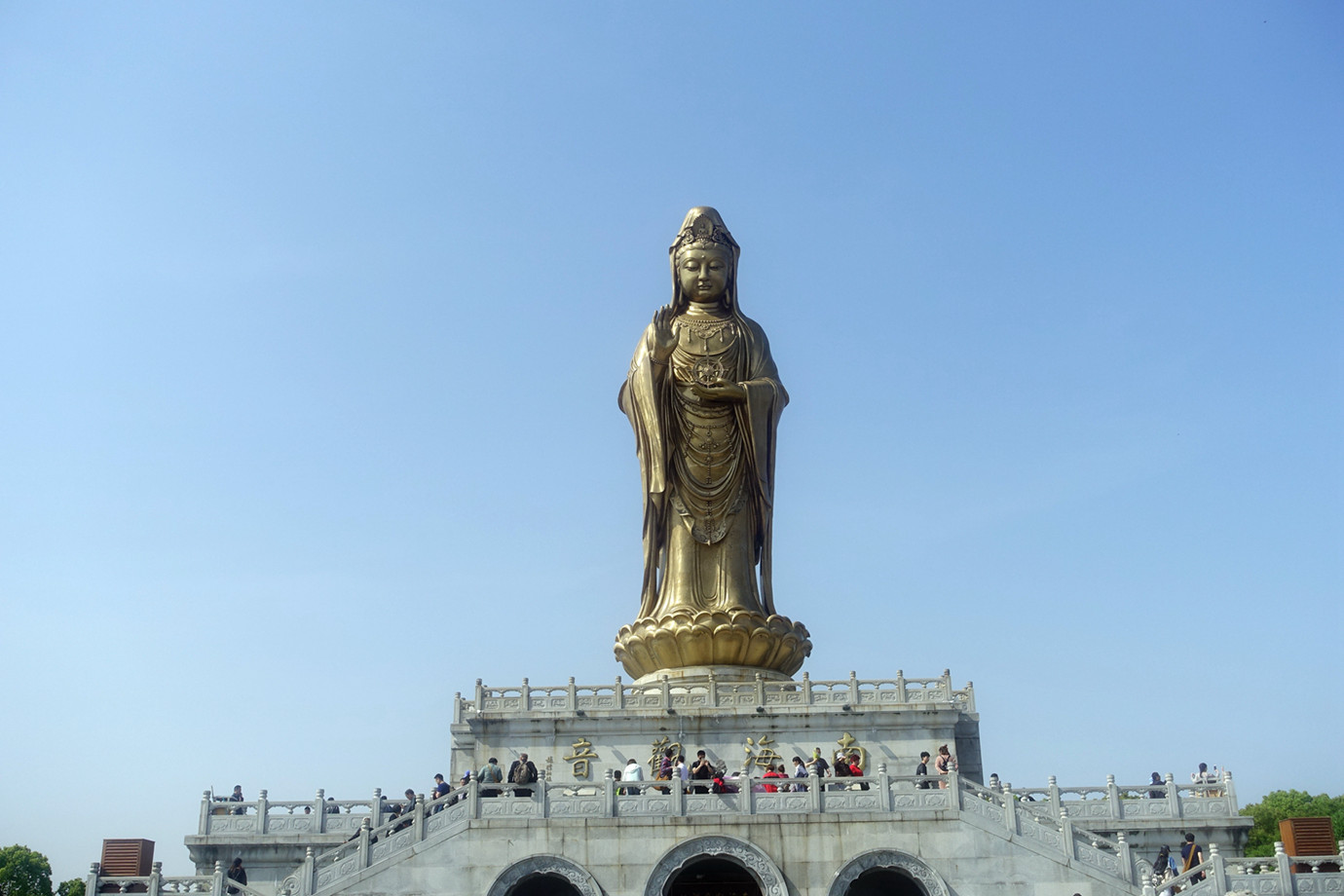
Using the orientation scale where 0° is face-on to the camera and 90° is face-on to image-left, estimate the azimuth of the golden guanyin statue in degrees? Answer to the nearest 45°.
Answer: approximately 0°

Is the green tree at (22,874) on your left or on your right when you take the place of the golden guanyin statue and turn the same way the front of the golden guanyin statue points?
on your right
